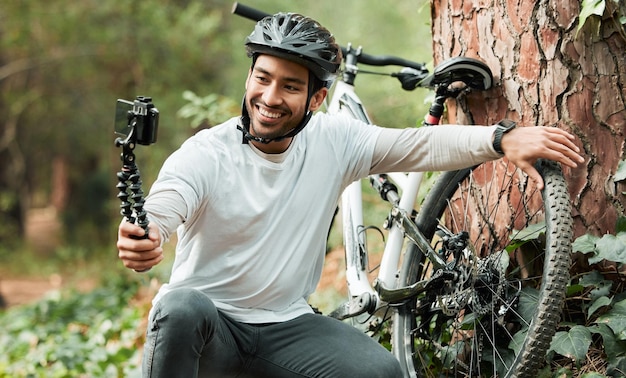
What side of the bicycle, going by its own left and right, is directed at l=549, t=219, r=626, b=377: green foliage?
back

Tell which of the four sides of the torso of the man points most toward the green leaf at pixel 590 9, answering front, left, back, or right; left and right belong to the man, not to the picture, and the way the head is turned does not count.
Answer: left

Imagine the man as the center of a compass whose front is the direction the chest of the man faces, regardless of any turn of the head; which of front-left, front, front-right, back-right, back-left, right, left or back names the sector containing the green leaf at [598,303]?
left

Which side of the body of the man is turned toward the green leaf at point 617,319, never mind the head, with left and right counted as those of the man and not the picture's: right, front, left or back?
left

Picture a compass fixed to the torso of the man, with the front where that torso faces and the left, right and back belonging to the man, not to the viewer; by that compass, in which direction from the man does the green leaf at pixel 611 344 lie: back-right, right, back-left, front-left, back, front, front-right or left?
left

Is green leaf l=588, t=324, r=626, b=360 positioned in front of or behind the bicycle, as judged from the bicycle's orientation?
behind

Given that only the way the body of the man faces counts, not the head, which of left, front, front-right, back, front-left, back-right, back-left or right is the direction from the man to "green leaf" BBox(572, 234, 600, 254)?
left

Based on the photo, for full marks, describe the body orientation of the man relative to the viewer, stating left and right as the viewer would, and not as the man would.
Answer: facing the viewer

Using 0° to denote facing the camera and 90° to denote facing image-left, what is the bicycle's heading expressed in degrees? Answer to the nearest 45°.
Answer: approximately 135°

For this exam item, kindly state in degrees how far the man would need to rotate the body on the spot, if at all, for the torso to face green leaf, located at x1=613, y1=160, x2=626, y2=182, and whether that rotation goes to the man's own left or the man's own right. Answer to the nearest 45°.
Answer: approximately 90° to the man's own left
